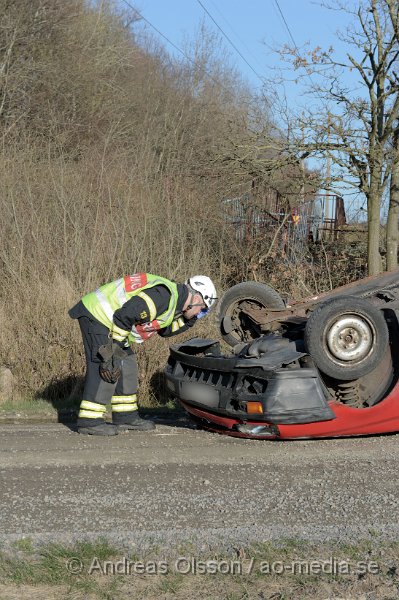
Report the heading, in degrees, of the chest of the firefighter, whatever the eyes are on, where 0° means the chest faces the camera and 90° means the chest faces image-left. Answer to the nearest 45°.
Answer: approximately 270°

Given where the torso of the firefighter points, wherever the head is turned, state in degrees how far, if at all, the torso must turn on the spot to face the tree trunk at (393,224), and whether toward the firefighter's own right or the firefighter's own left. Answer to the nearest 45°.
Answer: approximately 45° to the firefighter's own left

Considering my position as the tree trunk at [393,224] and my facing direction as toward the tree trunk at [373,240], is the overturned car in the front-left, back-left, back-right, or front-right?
front-left

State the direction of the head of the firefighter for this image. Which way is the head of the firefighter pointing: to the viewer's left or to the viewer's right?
to the viewer's right

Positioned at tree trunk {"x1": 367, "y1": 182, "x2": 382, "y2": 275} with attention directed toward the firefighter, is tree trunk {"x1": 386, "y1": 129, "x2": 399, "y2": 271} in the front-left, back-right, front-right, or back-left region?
back-left

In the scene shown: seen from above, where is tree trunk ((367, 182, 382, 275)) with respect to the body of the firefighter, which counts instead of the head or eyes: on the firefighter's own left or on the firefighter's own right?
on the firefighter's own left
